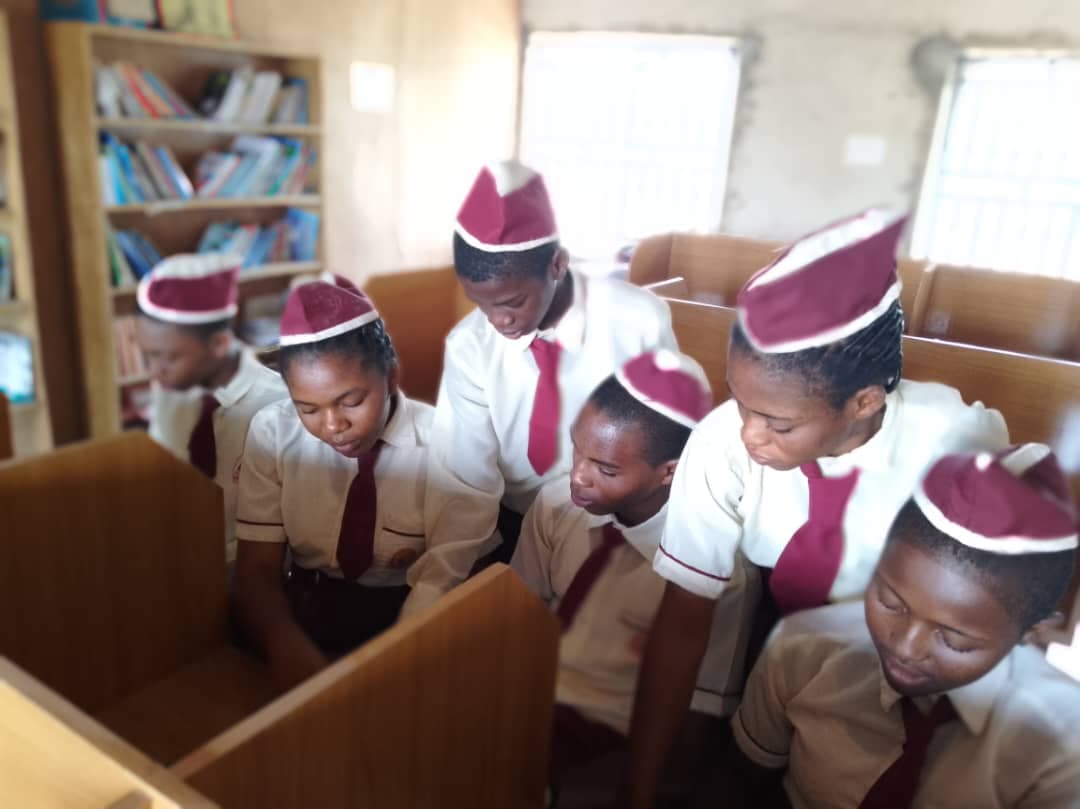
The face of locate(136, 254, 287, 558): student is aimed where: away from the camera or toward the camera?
toward the camera

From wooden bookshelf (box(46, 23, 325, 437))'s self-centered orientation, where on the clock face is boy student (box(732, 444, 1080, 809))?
The boy student is roughly at 1 o'clock from the wooden bookshelf.

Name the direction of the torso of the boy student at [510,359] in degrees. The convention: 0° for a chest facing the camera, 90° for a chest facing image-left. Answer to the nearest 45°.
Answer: approximately 45°

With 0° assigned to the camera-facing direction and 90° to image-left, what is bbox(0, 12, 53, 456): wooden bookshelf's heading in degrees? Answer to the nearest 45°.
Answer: approximately 315°

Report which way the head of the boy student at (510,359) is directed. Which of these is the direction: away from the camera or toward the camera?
toward the camera

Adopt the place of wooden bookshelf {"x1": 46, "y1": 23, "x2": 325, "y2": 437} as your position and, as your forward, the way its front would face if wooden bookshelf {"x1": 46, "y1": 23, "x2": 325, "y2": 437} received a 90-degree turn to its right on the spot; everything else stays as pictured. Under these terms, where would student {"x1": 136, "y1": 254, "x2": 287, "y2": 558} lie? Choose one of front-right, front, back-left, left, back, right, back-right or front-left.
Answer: front-left

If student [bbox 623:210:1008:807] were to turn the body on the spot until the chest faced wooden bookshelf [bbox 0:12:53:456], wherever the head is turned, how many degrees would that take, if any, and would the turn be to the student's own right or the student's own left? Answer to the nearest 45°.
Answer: approximately 90° to the student's own right

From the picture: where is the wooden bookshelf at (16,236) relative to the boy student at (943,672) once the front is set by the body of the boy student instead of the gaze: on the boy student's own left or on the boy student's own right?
on the boy student's own right

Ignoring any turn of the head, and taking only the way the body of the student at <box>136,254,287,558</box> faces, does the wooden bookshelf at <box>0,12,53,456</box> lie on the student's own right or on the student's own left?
on the student's own right

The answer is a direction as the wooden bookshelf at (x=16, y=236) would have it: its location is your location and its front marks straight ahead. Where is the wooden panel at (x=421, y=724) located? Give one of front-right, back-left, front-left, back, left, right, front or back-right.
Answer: front-right

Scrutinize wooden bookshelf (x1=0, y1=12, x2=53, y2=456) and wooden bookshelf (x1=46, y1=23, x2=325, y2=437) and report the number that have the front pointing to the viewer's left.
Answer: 0

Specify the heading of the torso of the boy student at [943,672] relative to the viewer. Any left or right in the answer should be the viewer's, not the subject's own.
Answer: facing the viewer and to the left of the viewer

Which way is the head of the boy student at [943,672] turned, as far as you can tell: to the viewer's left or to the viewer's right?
to the viewer's left
